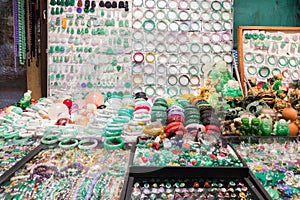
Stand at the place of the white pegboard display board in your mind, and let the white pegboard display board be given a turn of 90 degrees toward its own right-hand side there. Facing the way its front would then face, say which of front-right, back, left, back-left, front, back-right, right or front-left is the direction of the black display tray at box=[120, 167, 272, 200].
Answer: left

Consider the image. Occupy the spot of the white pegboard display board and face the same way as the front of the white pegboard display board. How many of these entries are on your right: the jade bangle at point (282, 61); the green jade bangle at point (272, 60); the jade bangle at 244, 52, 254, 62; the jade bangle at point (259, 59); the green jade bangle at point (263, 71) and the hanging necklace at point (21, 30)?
1

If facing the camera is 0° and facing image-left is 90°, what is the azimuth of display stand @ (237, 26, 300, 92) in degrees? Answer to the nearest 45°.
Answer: approximately 0°

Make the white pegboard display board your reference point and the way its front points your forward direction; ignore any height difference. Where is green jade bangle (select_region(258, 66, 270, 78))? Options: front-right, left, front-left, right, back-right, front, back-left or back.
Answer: left

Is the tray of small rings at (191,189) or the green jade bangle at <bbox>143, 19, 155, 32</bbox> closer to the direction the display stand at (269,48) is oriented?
the tray of small rings

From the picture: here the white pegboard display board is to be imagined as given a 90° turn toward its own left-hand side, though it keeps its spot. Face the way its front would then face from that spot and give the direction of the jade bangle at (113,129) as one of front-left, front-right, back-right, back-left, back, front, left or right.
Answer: right

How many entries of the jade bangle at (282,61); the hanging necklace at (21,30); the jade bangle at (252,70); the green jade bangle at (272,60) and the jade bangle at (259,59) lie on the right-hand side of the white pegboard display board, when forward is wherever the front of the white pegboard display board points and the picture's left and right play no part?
1

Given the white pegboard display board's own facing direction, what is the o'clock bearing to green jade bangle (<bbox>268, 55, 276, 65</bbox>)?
The green jade bangle is roughly at 9 o'clock from the white pegboard display board.

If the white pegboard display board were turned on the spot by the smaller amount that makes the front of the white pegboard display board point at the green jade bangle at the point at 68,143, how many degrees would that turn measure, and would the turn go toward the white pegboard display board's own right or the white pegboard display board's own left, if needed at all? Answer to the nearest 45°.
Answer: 0° — it already faces it

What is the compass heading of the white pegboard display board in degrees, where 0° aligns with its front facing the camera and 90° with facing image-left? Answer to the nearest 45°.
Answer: approximately 0°

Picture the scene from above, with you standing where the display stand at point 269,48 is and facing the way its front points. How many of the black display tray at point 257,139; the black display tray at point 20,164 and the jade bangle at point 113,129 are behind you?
0

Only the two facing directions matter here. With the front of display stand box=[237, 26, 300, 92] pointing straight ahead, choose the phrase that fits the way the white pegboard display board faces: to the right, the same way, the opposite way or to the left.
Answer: the same way

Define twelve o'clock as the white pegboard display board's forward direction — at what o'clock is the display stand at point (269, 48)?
The display stand is roughly at 9 o'clock from the white pegboard display board.

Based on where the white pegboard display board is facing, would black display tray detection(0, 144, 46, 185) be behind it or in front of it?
in front

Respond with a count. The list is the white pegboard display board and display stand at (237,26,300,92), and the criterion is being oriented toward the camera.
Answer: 2
